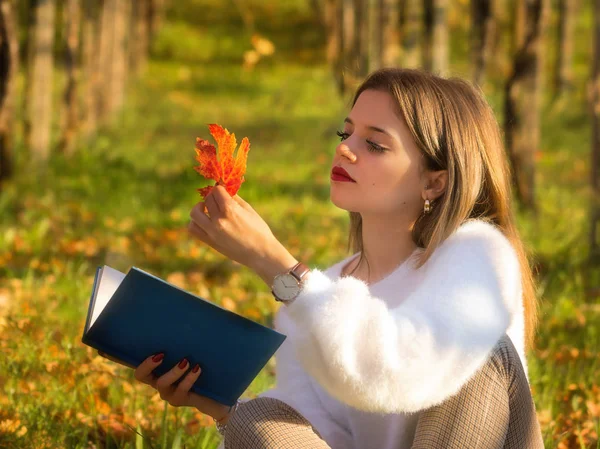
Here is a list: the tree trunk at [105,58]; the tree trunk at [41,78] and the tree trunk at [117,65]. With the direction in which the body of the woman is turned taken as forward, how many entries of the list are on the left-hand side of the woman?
0

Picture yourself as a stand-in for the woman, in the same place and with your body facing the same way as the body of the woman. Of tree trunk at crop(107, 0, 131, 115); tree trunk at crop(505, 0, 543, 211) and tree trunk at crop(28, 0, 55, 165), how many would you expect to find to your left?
0

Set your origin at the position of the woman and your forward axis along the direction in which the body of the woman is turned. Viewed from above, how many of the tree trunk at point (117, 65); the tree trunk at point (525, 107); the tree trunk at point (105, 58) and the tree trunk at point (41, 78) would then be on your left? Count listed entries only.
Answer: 0

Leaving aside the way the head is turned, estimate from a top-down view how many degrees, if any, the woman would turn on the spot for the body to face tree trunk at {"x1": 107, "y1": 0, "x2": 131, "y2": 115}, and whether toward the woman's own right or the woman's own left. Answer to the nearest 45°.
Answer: approximately 135° to the woman's own right

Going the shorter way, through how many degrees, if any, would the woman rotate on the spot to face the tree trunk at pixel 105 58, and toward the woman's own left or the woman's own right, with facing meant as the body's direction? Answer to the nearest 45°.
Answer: approximately 135° to the woman's own right

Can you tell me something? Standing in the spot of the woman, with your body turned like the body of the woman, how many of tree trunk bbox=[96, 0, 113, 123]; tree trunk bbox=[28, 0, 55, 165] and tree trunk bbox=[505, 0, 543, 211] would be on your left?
0

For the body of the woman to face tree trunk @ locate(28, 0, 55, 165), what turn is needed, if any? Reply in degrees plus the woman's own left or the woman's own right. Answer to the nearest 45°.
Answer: approximately 90° to the woman's own right

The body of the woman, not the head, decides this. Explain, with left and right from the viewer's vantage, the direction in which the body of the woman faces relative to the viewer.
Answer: facing the viewer and to the left of the viewer

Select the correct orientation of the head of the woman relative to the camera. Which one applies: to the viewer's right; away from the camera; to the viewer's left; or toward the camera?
to the viewer's left

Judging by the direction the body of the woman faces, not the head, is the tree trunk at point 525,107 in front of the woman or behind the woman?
behind
